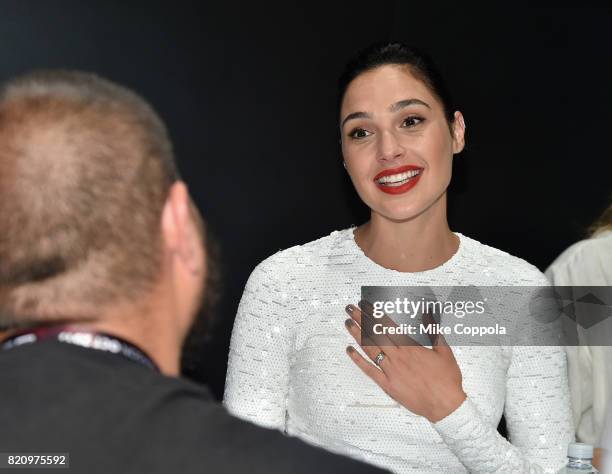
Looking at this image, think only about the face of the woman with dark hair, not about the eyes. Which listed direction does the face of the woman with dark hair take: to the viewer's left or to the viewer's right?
to the viewer's left

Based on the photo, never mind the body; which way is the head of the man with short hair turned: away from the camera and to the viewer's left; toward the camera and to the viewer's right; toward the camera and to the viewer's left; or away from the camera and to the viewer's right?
away from the camera and to the viewer's right

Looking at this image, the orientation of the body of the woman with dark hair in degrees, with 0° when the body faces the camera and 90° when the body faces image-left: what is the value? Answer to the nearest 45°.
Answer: approximately 0°
